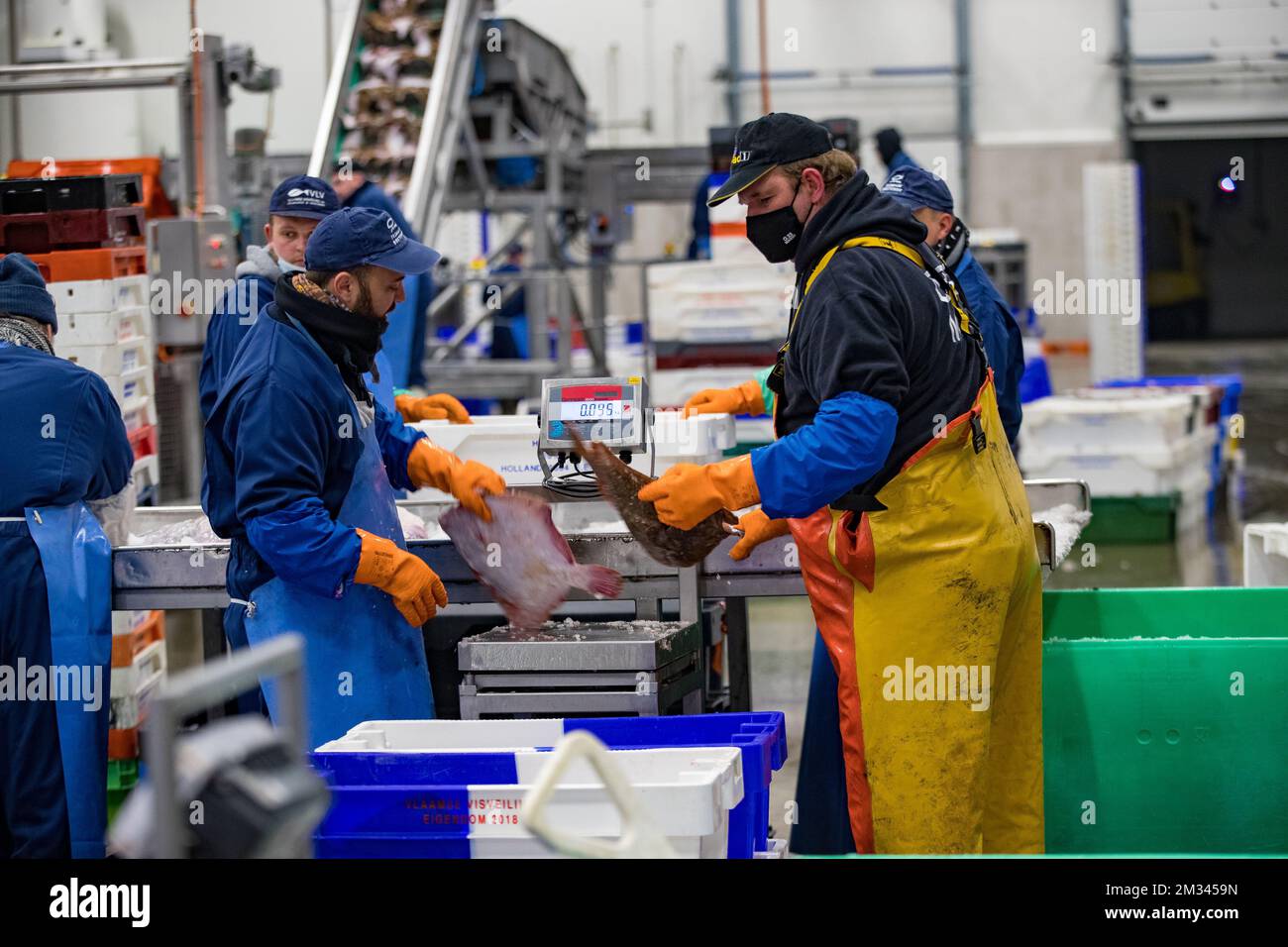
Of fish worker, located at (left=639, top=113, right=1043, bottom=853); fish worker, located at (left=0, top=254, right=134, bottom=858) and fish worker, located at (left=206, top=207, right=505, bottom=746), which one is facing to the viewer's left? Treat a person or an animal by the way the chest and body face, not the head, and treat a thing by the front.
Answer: fish worker, located at (left=639, top=113, right=1043, bottom=853)

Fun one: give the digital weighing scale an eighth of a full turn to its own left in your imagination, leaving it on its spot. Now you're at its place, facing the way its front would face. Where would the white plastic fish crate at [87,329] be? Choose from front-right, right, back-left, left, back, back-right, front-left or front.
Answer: back

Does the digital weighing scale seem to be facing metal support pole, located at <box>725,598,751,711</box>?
no

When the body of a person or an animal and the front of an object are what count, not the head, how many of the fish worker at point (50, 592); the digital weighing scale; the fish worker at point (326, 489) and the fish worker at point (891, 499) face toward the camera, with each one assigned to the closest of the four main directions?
1

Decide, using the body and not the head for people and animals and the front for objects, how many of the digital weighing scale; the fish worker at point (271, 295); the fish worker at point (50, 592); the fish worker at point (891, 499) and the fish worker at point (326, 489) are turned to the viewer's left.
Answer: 1

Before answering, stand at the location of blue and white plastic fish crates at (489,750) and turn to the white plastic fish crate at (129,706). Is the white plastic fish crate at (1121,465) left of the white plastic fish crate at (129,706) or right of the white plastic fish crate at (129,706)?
right

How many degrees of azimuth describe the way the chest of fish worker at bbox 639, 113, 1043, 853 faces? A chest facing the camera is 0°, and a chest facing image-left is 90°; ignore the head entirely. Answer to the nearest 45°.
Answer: approximately 90°

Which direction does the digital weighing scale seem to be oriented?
toward the camera

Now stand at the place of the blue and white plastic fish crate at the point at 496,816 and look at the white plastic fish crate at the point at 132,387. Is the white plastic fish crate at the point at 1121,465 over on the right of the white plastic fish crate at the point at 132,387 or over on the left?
right

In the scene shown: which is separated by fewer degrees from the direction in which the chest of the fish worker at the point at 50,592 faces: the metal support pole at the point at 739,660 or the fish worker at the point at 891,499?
the metal support pole

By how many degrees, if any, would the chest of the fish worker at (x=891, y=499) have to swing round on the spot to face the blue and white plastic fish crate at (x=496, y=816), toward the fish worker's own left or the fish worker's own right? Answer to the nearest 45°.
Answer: approximately 45° to the fish worker's own left

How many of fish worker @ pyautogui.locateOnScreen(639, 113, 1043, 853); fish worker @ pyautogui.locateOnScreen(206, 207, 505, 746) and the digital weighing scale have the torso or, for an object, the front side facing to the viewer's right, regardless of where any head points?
1

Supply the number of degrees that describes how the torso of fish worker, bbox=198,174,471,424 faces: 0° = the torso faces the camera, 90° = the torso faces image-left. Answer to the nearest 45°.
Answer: approximately 315°

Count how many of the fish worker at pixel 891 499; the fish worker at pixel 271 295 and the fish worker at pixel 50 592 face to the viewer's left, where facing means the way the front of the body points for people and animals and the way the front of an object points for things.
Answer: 1
